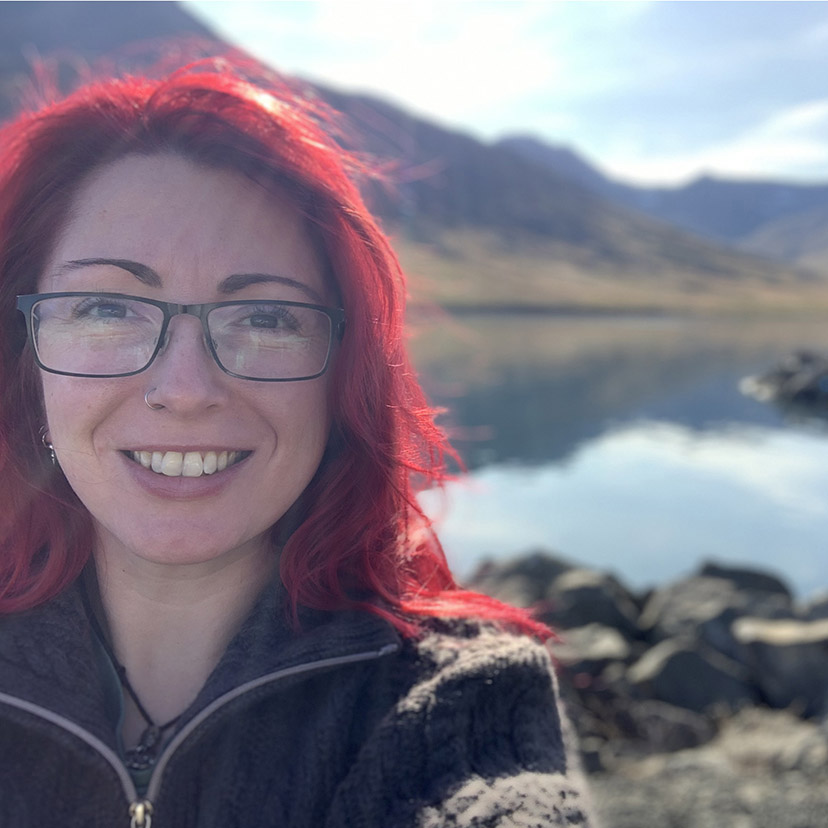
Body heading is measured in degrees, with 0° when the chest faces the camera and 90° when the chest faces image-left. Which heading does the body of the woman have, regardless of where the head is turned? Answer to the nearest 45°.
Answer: approximately 0°

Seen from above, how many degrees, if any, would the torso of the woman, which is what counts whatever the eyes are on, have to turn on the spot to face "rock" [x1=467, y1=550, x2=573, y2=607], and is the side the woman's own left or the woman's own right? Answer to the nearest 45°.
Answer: approximately 180°

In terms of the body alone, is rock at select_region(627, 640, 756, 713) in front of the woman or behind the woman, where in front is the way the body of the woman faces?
behind

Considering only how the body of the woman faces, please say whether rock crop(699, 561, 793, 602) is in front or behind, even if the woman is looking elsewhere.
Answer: behind

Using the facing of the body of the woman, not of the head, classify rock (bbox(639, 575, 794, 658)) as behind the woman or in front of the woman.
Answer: behind

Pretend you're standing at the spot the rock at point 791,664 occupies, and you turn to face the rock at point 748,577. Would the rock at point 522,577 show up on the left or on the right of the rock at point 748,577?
left
